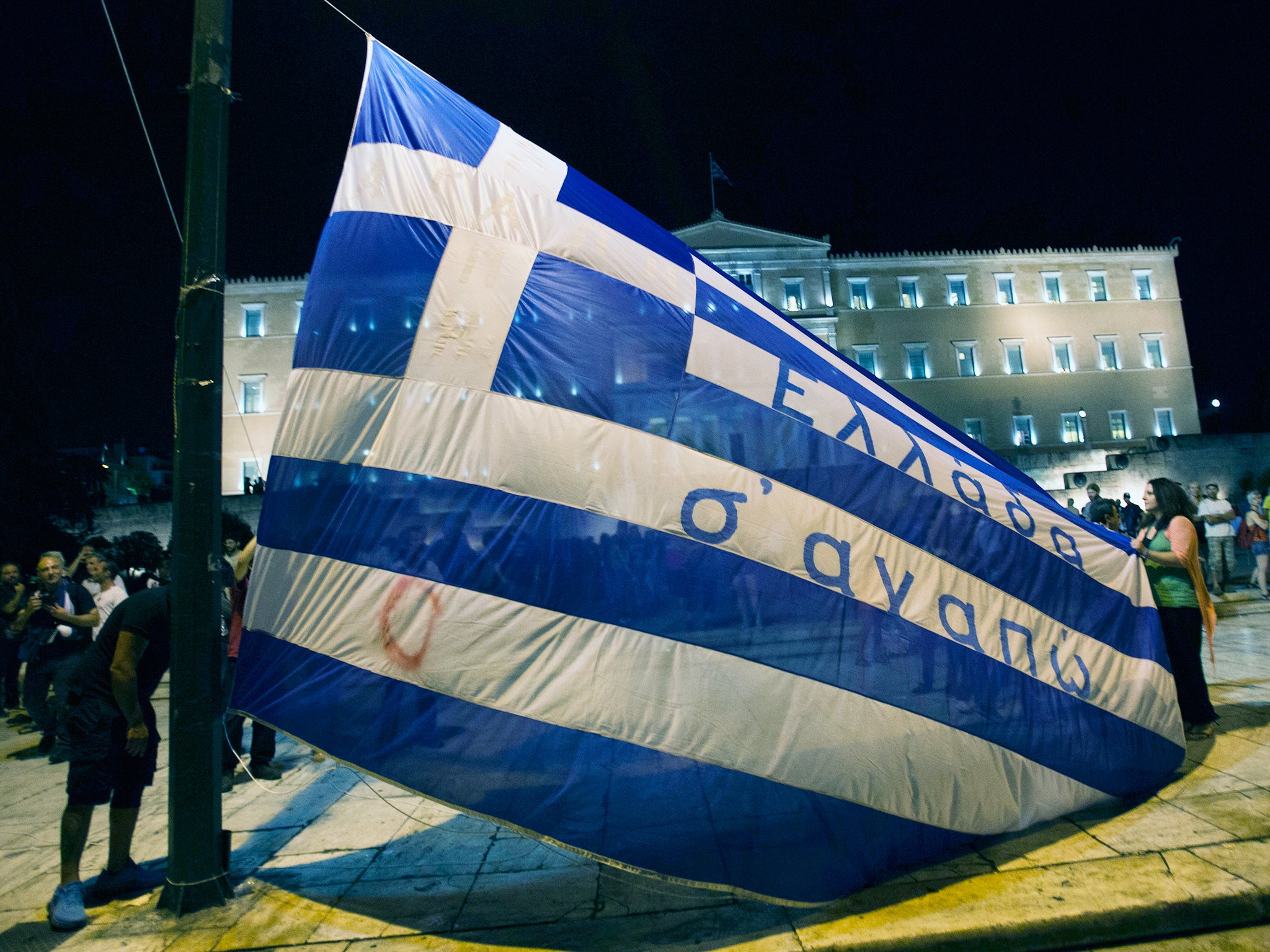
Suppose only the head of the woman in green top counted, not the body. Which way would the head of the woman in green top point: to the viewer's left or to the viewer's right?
to the viewer's left

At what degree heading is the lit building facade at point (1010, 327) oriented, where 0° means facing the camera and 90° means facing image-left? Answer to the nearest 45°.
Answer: approximately 0°

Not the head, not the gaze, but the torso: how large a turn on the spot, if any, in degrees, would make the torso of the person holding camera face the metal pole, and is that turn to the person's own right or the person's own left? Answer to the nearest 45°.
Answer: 0° — they already face it

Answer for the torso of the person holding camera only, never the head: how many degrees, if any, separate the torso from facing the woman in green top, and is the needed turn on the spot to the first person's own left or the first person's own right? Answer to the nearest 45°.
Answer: approximately 45° to the first person's own left

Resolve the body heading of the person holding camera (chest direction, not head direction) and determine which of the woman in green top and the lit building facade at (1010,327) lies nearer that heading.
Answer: the woman in green top

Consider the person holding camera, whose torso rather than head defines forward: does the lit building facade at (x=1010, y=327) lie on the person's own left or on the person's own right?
on the person's own left
